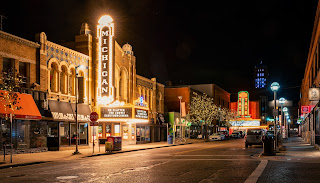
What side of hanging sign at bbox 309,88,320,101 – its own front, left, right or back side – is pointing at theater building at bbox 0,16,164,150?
right

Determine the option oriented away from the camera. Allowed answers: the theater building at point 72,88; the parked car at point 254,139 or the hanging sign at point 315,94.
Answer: the parked car

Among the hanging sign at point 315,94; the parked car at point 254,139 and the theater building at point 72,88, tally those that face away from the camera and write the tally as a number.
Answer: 1

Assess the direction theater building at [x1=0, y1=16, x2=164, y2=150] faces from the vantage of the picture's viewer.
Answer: facing the viewer and to the right of the viewer

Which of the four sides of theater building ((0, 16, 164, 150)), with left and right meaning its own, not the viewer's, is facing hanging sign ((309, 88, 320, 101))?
front

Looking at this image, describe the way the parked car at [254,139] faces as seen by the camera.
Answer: facing away from the viewer

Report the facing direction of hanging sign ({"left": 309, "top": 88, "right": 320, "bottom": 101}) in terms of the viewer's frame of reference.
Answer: facing the viewer

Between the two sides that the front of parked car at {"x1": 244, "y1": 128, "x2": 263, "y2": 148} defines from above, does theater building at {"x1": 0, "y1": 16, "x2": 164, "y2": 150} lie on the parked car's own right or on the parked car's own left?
on the parked car's own left

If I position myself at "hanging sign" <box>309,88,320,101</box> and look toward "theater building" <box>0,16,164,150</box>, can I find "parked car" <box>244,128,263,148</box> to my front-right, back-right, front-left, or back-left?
front-right

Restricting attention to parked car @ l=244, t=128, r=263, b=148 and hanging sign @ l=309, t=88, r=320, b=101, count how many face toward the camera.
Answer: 1

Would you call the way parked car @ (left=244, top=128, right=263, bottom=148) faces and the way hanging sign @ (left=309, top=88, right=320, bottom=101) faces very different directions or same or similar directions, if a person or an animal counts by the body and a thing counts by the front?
very different directions

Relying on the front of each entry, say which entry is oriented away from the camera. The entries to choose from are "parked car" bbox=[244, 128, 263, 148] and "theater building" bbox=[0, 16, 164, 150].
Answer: the parked car
